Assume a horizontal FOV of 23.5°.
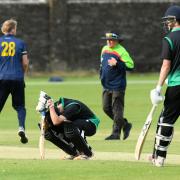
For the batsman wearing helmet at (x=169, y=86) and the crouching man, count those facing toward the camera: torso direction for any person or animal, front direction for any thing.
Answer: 0

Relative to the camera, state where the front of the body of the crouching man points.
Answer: to the viewer's left

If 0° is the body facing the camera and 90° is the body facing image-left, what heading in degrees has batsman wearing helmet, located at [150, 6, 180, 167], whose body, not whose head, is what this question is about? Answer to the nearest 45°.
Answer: approximately 135°

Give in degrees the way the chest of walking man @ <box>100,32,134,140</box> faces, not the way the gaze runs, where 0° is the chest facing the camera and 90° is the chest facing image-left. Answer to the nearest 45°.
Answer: approximately 45°

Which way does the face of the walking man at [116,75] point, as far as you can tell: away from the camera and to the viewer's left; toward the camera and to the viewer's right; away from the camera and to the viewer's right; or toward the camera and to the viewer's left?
toward the camera and to the viewer's left

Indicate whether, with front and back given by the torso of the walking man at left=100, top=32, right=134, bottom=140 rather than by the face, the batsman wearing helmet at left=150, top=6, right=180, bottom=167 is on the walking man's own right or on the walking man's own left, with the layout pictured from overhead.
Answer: on the walking man's own left

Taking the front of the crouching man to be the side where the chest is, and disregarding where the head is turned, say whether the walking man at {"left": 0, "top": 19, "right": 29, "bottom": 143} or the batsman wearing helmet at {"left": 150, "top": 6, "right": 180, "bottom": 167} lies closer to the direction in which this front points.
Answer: the walking man
